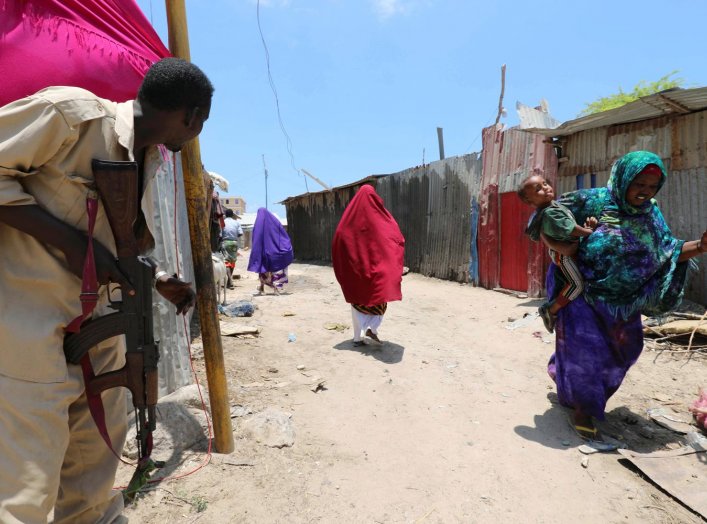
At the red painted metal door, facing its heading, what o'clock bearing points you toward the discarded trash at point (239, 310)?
The discarded trash is roughly at 12 o'clock from the red painted metal door.

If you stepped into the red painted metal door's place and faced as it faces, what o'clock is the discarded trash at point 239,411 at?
The discarded trash is roughly at 11 o'clock from the red painted metal door.

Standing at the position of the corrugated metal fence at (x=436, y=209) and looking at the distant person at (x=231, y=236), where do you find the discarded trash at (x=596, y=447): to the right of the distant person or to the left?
left

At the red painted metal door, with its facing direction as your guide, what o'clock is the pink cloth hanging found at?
The pink cloth hanging is roughly at 11 o'clock from the red painted metal door.

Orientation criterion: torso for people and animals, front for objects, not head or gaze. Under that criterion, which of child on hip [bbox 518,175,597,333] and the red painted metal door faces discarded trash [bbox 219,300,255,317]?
the red painted metal door
